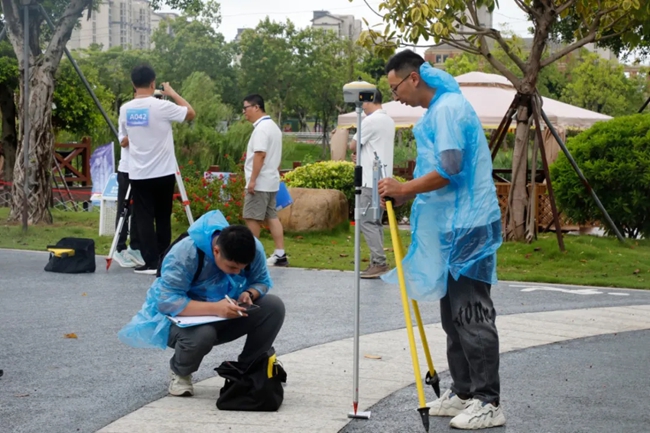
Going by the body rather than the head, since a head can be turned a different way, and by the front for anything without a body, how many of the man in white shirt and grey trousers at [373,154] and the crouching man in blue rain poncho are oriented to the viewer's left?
1

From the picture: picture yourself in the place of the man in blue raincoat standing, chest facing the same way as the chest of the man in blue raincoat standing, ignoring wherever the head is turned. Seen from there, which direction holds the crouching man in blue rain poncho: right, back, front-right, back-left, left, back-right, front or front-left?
front

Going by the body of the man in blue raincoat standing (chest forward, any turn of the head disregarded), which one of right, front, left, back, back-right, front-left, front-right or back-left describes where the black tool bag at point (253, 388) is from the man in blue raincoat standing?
front

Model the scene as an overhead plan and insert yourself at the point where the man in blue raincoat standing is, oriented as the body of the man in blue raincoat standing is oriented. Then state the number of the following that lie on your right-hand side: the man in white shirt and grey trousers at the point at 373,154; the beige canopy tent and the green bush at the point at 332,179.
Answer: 3

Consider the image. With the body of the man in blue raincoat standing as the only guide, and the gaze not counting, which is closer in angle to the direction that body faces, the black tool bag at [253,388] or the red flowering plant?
the black tool bag

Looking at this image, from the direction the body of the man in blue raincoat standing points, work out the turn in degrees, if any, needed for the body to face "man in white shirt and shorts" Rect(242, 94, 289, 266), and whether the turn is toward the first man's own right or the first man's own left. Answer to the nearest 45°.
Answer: approximately 90° to the first man's own right

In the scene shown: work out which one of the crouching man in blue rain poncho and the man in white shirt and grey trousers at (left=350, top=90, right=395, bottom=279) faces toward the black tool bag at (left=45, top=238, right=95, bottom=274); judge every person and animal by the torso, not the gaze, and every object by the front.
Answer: the man in white shirt and grey trousers

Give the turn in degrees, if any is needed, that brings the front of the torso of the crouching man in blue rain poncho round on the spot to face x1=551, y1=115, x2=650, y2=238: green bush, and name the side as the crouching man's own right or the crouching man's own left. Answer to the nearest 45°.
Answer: approximately 90° to the crouching man's own left

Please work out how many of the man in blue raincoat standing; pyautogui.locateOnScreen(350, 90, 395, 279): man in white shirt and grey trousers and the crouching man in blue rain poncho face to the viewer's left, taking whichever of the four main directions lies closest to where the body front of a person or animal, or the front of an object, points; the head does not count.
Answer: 2

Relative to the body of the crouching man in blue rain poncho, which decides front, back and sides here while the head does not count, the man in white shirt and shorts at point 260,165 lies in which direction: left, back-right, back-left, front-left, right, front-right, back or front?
back-left

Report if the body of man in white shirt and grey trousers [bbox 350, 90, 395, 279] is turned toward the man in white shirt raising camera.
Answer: yes

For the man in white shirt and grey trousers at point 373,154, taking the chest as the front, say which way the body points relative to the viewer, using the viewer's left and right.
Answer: facing to the left of the viewer

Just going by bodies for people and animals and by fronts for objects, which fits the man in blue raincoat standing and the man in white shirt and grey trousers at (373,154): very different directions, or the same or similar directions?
same or similar directions
